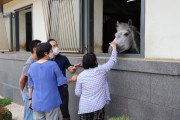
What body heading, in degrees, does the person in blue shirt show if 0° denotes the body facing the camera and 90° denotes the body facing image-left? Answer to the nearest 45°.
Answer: approximately 225°

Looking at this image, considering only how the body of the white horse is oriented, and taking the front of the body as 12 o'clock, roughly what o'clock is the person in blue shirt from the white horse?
The person in blue shirt is roughly at 12 o'clock from the white horse.

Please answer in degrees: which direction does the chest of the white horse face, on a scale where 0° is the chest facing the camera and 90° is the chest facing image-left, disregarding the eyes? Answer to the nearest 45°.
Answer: approximately 45°

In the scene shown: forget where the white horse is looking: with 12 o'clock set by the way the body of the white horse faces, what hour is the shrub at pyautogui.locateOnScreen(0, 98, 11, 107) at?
The shrub is roughly at 3 o'clock from the white horse.

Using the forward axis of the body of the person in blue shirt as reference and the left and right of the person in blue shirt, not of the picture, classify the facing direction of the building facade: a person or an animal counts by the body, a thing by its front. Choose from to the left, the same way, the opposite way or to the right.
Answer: the opposite way

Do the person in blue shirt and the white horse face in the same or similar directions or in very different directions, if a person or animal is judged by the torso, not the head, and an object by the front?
very different directions

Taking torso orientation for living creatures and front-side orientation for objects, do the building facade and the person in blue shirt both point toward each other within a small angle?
yes
